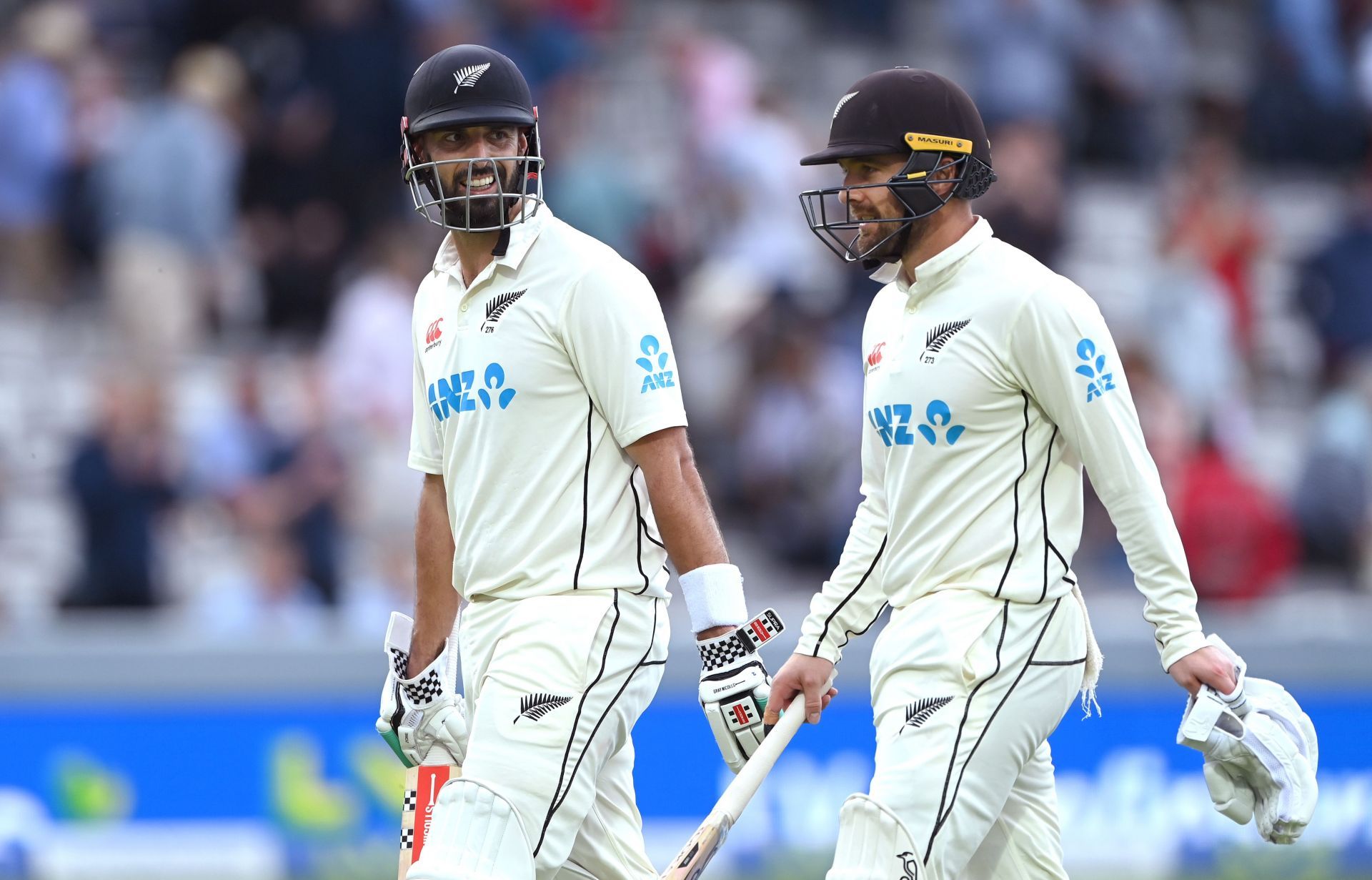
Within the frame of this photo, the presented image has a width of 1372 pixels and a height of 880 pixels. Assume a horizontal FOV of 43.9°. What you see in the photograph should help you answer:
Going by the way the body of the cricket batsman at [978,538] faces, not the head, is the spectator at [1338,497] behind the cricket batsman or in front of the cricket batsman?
behind

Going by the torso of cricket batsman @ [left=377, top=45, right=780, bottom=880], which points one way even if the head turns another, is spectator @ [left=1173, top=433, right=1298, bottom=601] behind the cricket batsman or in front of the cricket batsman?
behind

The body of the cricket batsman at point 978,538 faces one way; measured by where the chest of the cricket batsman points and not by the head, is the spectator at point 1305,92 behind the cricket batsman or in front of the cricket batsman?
behind

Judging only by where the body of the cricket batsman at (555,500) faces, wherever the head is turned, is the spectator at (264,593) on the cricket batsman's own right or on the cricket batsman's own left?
on the cricket batsman's own right

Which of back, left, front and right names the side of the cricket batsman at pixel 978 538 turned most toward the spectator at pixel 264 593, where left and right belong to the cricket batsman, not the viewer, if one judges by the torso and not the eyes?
right

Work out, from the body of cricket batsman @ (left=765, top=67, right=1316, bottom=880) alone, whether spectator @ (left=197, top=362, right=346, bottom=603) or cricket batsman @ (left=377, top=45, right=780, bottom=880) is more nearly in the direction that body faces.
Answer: the cricket batsman

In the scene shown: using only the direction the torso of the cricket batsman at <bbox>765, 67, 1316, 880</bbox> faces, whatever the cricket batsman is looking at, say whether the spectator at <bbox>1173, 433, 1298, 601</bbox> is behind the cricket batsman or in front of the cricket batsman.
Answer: behind

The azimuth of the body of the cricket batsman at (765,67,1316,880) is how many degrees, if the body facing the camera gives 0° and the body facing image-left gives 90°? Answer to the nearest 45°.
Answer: approximately 45°

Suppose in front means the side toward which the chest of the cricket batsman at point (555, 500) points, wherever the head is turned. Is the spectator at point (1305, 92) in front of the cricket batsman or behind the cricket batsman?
behind

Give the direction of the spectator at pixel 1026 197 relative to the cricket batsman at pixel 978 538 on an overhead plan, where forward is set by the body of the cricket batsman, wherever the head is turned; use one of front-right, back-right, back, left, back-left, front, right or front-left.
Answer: back-right

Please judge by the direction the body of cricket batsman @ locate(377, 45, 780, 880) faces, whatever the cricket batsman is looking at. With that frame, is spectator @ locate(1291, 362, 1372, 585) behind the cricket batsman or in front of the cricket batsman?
behind
